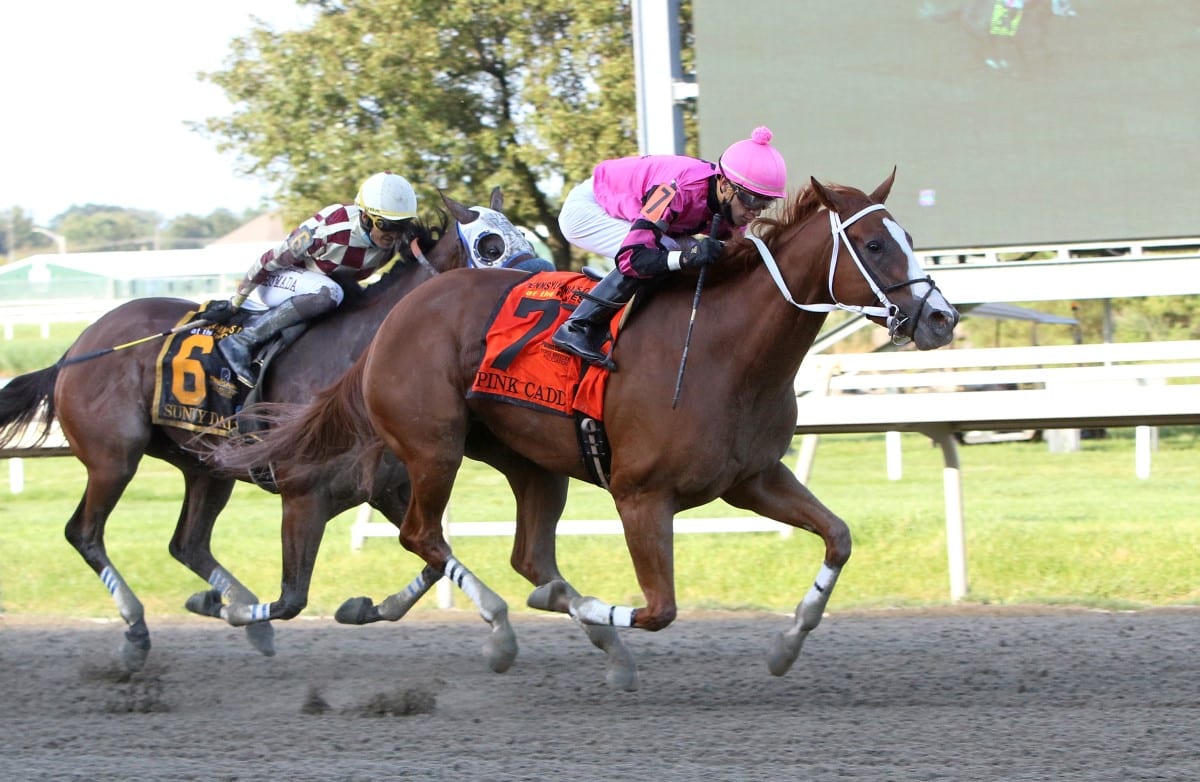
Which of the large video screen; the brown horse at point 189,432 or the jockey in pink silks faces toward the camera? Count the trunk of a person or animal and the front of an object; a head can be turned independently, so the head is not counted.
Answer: the large video screen

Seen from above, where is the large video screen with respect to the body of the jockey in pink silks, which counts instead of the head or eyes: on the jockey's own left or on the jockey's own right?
on the jockey's own left

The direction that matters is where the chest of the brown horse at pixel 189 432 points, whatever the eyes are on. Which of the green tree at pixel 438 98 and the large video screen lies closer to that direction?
the large video screen

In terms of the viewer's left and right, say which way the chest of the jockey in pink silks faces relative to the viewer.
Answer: facing to the right of the viewer

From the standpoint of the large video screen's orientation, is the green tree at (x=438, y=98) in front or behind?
behind

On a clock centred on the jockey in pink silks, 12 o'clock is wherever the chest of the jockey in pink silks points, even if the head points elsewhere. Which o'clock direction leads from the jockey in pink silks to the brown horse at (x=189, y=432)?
The brown horse is roughly at 7 o'clock from the jockey in pink silks.

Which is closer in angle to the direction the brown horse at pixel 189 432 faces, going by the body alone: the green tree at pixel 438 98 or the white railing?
the white railing

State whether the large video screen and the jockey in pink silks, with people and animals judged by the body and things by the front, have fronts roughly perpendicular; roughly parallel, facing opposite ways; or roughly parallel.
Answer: roughly perpendicular

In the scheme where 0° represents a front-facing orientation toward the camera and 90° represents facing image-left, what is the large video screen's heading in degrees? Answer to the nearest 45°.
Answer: approximately 0°

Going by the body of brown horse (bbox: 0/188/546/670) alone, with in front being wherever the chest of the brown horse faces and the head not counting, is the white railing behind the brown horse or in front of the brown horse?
in front

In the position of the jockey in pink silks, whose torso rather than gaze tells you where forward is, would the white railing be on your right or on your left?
on your left

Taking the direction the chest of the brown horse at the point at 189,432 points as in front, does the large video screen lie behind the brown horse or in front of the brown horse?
in front

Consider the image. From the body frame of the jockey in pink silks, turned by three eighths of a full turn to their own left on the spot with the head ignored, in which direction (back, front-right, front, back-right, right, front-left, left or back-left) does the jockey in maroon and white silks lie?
front

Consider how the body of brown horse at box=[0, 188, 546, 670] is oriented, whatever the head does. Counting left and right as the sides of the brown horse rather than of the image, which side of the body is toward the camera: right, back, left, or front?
right

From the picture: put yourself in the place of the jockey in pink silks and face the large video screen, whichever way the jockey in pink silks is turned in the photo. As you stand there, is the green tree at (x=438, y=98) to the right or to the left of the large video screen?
left
